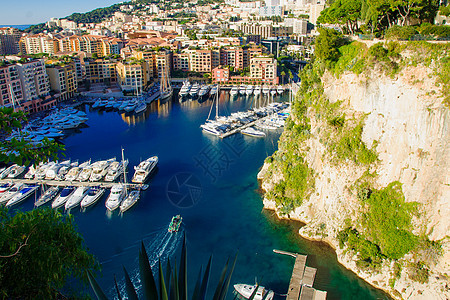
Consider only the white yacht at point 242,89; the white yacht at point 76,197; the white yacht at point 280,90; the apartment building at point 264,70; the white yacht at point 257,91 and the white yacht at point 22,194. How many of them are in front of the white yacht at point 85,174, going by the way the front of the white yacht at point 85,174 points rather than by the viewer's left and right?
4

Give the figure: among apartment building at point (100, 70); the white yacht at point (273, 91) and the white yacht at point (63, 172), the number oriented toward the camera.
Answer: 2

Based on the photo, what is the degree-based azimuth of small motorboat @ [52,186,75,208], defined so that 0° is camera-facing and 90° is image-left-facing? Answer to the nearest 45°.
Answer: approximately 45°

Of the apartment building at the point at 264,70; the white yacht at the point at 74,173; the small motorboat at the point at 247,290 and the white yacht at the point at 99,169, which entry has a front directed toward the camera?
the apartment building

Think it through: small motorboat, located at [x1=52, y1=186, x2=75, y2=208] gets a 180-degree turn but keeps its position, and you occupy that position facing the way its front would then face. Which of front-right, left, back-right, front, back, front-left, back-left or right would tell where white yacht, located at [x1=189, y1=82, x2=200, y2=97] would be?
front

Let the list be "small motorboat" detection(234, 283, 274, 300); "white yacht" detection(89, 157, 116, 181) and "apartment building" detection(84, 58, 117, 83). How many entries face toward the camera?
1

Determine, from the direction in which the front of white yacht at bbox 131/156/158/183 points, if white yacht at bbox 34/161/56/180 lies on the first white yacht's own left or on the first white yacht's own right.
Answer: on the first white yacht's own left

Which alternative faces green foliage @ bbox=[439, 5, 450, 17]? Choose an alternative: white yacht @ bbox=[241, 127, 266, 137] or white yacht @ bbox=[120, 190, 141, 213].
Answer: white yacht @ bbox=[241, 127, 266, 137]

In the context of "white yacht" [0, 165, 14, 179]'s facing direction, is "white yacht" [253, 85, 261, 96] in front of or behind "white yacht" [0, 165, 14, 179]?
in front

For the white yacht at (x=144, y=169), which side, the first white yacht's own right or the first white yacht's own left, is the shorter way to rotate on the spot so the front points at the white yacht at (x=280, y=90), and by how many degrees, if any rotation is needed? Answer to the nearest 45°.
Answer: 0° — it already faces it

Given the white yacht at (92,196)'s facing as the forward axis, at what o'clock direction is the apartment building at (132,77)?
The apartment building is roughly at 5 o'clock from the white yacht.

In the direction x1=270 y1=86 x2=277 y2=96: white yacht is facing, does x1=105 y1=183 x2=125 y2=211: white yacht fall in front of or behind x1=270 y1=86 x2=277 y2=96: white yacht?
in front
